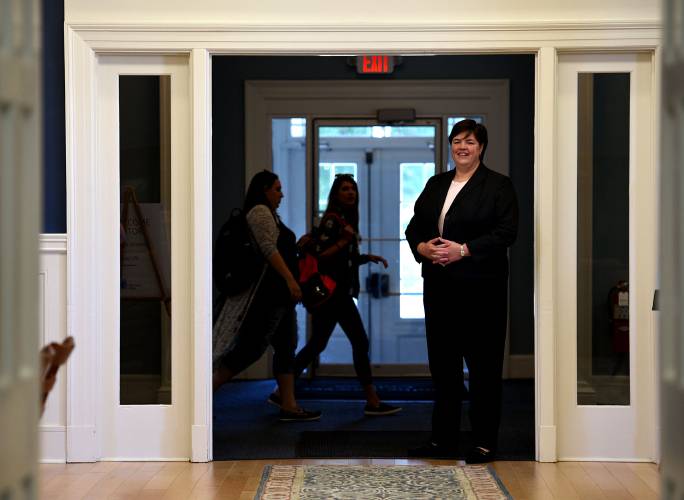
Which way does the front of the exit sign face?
toward the camera

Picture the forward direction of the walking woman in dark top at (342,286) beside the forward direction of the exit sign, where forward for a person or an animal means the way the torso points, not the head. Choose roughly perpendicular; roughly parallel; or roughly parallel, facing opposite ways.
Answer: roughly perpendicular

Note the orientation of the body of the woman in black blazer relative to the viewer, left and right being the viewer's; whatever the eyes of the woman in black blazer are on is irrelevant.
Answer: facing the viewer and to the left of the viewer

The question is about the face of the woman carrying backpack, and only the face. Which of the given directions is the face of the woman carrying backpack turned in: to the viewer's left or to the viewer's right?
to the viewer's right

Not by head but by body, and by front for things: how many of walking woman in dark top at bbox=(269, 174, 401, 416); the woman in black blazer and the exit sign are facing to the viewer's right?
1

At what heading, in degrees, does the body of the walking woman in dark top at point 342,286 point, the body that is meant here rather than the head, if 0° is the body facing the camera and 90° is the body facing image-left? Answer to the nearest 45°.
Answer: approximately 270°

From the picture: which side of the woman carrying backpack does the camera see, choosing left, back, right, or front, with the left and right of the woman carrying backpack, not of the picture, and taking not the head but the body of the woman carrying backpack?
right

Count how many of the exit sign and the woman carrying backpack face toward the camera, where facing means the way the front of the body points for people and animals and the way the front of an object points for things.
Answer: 1
